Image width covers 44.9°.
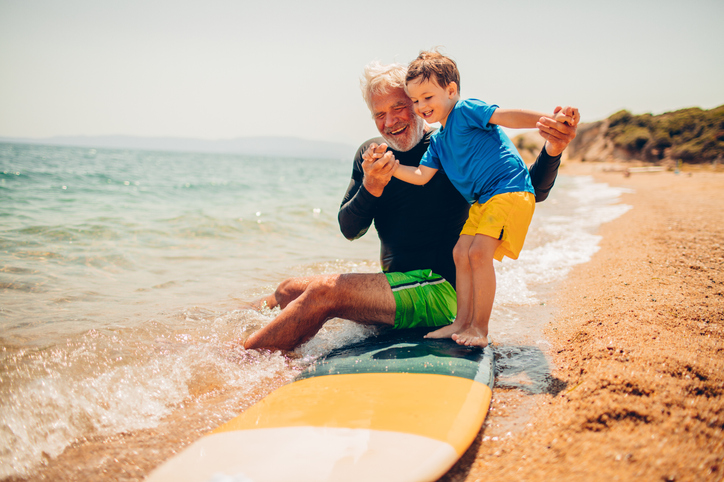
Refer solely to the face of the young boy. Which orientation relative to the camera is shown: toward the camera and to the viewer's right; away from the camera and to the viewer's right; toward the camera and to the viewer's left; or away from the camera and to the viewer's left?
toward the camera and to the viewer's left

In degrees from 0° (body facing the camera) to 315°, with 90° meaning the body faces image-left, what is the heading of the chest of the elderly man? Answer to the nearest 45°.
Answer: approximately 45°

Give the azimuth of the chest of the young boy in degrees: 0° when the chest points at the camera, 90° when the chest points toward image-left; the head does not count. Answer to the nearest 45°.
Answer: approximately 45°
